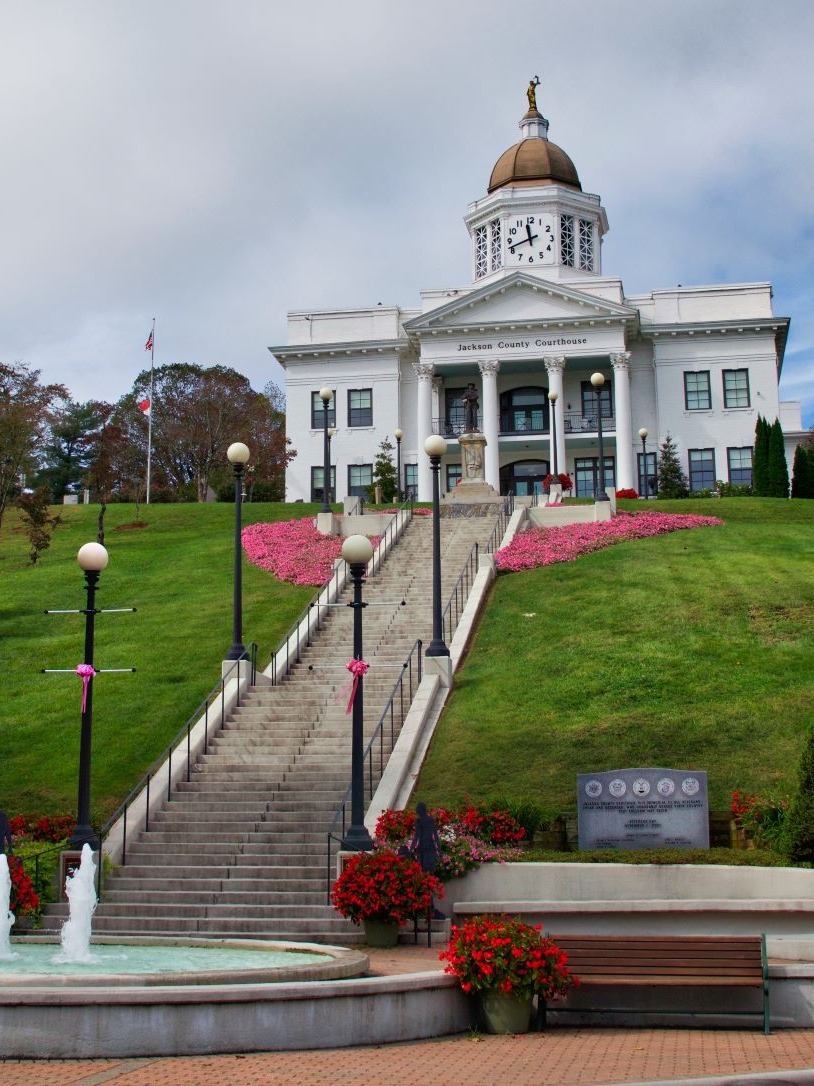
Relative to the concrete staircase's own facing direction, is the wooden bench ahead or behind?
ahead

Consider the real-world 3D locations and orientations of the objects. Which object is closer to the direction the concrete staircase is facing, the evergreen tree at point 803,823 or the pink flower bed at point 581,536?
the evergreen tree

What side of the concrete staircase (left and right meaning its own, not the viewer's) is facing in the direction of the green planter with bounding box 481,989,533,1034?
front

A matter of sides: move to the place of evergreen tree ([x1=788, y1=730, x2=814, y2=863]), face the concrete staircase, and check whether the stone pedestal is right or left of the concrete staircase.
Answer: right

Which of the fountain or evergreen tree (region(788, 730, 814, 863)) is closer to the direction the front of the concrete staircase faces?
the fountain

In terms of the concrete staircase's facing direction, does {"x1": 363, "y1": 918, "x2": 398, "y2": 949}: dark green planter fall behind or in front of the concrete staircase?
in front

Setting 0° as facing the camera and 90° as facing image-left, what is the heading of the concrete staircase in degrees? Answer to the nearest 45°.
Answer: approximately 0°

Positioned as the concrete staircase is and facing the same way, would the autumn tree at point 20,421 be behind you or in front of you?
behind

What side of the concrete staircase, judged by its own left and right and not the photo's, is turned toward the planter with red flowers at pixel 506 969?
front

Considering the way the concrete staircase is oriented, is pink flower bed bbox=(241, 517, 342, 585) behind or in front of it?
behind

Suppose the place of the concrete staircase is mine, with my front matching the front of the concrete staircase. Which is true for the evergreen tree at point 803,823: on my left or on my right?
on my left
